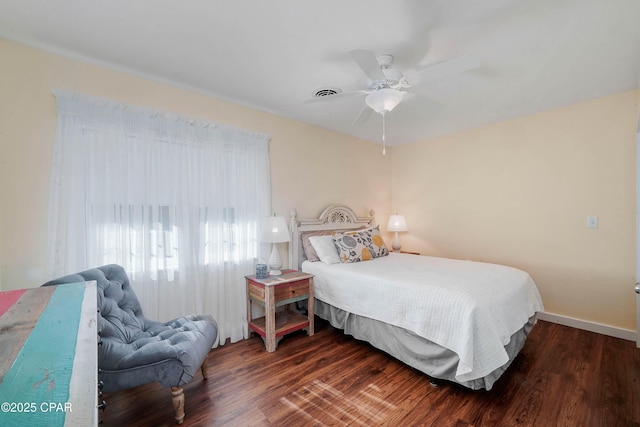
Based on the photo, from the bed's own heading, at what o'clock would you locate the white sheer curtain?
The white sheer curtain is roughly at 4 o'clock from the bed.

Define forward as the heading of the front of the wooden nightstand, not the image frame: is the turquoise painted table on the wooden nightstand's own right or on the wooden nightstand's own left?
on the wooden nightstand's own right

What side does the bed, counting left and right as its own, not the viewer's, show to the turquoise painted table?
right

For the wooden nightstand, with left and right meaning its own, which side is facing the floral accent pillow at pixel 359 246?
left

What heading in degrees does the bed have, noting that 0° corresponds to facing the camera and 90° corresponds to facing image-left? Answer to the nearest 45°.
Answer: approximately 315°

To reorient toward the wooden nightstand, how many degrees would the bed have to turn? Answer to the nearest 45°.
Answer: approximately 135° to its right

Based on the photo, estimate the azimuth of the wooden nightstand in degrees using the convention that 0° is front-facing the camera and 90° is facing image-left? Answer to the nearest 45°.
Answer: approximately 315°

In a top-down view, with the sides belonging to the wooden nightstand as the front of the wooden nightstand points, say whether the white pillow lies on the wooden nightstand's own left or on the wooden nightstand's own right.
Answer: on the wooden nightstand's own left
